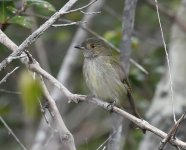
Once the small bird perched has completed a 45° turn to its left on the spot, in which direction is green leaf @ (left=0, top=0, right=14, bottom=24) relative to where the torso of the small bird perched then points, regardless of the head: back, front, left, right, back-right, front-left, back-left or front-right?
front-right

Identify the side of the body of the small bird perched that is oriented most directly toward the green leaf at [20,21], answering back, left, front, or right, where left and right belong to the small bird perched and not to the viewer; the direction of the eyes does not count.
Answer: front

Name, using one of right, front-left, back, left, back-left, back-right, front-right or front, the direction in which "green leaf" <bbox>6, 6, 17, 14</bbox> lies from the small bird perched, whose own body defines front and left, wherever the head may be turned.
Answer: front

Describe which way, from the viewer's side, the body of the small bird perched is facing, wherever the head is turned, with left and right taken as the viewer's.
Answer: facing the viewer and to the left of the viewer

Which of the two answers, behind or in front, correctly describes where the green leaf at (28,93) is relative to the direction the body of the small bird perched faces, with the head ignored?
in front
